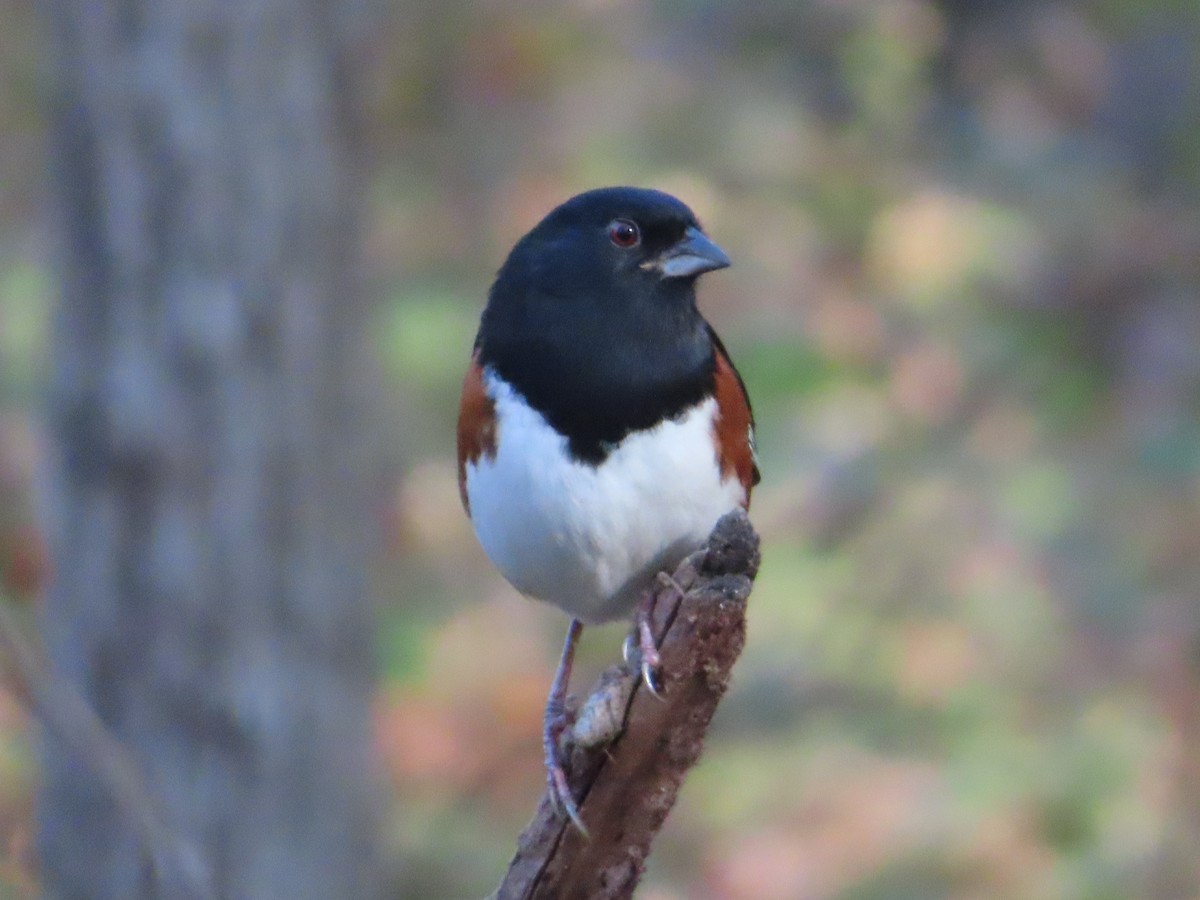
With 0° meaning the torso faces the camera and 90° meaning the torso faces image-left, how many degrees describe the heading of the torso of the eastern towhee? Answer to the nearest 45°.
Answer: approximately 0°

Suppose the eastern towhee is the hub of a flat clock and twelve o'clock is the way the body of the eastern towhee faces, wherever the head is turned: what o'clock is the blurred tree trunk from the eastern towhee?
The blurred tree trunk is roughly at 5 o'clock from the eastern towhee.
